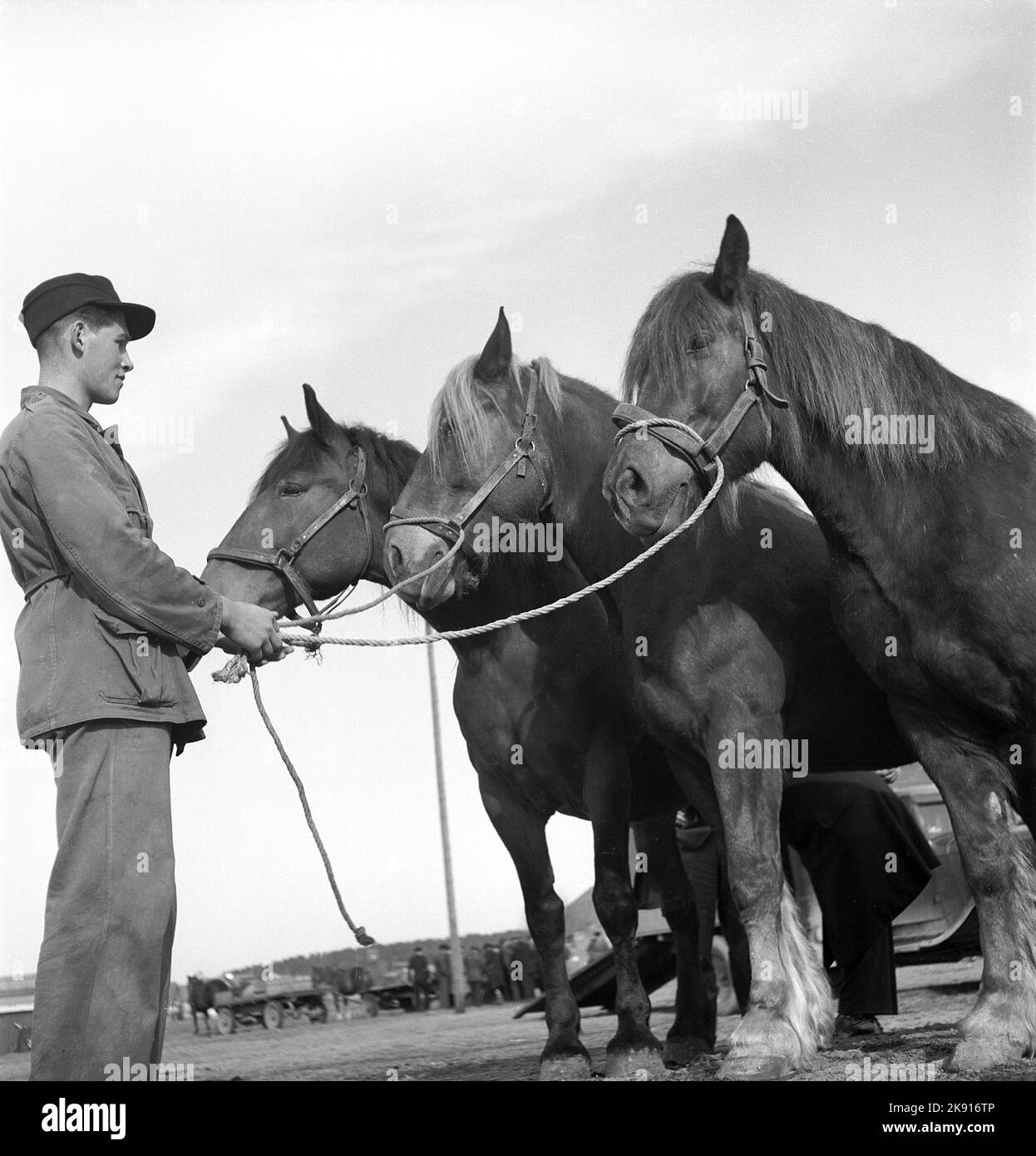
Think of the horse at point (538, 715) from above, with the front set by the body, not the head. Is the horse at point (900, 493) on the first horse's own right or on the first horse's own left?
on the first horse's own left

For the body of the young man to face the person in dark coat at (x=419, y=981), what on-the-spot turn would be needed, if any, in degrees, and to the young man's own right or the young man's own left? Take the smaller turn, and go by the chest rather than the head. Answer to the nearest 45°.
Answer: approximately 90° to the young man's own left

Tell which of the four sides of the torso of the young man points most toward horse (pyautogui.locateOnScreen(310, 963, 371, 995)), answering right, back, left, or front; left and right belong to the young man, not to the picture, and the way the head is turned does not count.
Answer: left

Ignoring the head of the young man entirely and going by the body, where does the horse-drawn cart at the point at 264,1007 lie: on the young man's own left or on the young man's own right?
on the young man's own left

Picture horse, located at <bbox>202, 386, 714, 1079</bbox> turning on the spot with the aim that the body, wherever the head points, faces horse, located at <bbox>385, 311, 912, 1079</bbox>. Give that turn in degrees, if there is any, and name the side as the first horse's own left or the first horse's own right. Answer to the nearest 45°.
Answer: approximately 90° to the first horse's own left

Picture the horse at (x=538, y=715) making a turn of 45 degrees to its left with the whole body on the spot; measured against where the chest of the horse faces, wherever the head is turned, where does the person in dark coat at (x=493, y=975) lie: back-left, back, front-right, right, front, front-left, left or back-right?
back

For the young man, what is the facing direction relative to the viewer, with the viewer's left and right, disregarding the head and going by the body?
facing to the right of the viewer

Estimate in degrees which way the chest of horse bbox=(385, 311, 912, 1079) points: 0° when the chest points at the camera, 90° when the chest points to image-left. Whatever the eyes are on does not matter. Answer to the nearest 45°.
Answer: approximately 45°

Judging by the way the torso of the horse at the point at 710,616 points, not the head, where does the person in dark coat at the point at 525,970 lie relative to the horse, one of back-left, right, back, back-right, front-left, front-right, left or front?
back-right

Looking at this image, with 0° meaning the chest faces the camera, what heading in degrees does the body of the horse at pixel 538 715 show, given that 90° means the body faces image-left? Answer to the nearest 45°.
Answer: approximately 45°
